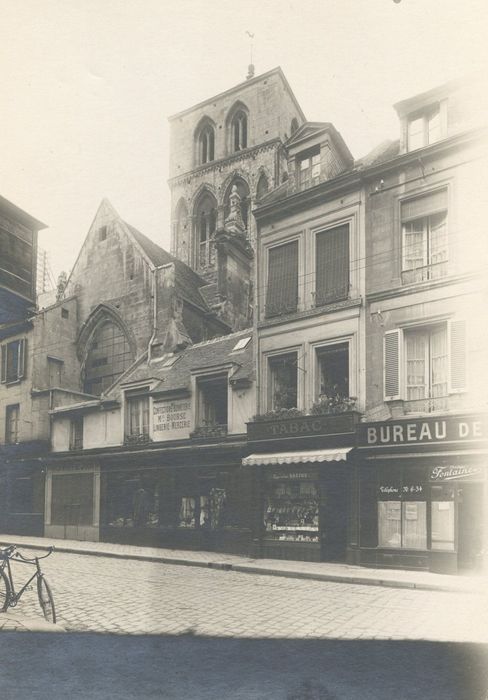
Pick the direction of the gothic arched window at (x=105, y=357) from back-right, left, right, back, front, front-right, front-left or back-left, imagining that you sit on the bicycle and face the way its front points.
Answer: back-left

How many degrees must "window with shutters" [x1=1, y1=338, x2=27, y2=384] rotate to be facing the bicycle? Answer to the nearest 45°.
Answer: approximately 45° to its left

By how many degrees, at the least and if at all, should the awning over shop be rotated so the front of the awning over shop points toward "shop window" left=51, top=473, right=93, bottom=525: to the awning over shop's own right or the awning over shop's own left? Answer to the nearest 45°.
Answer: approximately 90° to the awning over shop's own right

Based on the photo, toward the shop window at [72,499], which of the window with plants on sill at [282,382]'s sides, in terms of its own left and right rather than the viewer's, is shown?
right

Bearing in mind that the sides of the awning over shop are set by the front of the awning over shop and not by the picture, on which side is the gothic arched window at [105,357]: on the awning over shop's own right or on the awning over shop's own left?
on the awning over shop's own right

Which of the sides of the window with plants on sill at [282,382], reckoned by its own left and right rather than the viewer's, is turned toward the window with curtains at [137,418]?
right

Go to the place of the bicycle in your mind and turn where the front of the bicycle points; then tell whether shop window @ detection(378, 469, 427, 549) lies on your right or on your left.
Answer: on your left

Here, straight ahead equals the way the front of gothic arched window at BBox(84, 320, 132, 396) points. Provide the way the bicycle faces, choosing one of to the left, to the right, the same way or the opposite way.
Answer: to the left

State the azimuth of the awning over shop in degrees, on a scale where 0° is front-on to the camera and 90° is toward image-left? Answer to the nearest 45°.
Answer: approximately 45°
